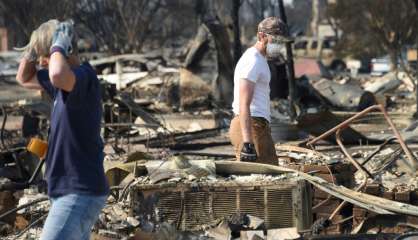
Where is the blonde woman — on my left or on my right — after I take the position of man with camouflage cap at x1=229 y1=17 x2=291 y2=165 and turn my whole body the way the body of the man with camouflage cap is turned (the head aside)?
on my right
